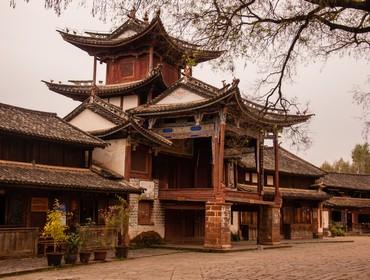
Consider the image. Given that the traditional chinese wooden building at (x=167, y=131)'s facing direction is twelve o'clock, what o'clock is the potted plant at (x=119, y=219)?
The potted plant is roughly at 2 o'clock from the traditional chinese wooden building.

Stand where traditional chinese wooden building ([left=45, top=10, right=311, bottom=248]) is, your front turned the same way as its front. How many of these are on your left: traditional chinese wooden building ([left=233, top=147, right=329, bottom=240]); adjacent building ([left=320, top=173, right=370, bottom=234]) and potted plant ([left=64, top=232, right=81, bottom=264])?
2

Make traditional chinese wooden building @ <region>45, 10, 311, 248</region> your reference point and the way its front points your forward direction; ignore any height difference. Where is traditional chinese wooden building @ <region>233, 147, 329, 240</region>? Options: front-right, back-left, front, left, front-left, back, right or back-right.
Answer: left

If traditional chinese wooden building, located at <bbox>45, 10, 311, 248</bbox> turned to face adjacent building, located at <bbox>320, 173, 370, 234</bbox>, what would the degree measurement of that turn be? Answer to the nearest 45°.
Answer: approximately 90° to its left

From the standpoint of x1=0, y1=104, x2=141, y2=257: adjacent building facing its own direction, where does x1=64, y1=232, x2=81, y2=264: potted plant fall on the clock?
The potted plant is roughly at 1 o'clock from the adjacent building.

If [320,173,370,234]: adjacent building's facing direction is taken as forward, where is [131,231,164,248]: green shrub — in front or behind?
in front

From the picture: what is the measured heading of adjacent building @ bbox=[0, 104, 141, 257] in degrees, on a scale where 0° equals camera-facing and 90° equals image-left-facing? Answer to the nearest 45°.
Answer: approximately 315°

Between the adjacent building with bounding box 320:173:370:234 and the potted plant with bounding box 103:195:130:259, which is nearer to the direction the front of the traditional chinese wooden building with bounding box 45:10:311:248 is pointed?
the potted plant

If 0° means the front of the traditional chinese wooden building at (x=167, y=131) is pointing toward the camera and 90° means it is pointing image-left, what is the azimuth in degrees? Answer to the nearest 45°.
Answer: approximately 315°

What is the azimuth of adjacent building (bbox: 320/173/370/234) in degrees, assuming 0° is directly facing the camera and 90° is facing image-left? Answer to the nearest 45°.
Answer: approximately 0°
